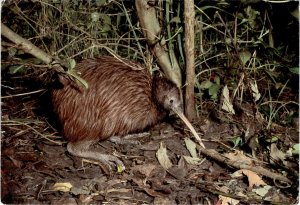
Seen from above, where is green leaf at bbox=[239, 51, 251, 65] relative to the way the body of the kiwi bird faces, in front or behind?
in front

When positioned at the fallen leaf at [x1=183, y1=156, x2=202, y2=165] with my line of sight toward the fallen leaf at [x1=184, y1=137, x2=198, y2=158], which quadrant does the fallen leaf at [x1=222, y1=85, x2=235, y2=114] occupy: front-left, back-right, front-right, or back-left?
front-right

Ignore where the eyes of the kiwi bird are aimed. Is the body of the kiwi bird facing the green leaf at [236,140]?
yes

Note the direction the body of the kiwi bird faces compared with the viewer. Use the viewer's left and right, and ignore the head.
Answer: facing to the right of the viewer

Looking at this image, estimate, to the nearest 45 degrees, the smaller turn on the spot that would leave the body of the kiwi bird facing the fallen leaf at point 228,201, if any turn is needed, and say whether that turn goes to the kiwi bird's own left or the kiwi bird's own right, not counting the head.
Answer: approximately 45° to the kiwi bird's own right

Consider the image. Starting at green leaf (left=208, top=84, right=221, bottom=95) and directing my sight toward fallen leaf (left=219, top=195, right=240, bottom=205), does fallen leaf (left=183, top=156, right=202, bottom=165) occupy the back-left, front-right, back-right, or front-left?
front-right

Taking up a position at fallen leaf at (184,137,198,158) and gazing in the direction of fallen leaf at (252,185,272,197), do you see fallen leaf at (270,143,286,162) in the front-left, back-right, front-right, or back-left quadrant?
front-left

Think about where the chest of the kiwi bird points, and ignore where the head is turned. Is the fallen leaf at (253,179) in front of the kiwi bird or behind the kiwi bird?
in front

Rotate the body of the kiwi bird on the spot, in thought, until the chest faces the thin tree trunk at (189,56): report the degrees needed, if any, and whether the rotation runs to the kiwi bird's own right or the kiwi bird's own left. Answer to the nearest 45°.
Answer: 0° — it already faces it

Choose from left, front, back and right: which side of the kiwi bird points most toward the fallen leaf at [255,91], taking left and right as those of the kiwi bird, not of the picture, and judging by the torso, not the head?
front

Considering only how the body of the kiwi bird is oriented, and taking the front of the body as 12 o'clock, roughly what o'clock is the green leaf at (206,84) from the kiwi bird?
The green leaf is roughly at 11 o'clock from the kiwi bird.
